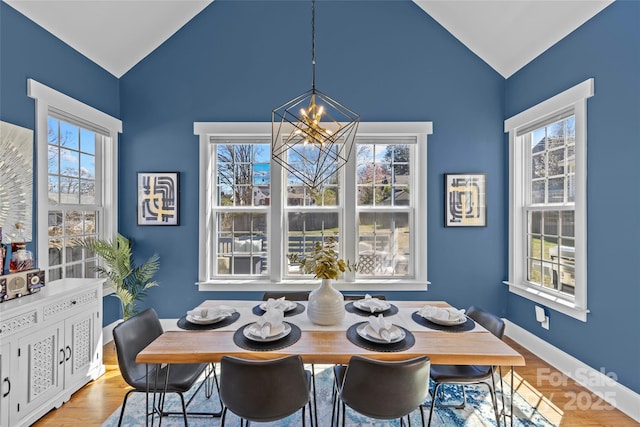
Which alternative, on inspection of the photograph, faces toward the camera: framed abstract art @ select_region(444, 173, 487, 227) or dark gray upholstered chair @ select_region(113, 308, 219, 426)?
the framed abstract art

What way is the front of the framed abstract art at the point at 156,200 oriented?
toward the camera

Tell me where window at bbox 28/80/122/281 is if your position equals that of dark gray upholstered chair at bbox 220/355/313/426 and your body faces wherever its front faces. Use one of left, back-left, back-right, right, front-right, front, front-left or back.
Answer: front-left

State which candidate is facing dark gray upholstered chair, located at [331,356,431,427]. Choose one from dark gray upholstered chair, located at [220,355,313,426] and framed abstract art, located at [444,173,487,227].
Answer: the framed abstract art

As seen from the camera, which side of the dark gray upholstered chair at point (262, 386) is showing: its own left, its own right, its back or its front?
back

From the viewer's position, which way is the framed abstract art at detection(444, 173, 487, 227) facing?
facing the viewer

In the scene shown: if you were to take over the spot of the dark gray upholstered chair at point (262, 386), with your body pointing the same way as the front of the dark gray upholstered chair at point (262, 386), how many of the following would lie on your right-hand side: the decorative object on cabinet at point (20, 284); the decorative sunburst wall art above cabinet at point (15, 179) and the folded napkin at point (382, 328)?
1

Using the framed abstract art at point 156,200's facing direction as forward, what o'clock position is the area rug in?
The area rug is roughly at 11 o'clock from the framed abstract art.

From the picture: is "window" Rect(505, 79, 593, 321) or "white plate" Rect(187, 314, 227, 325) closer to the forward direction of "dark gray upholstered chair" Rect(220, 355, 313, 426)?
the white plate

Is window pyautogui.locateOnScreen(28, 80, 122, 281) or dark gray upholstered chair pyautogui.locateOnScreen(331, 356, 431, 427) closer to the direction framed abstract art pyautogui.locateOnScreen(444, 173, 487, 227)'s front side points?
the dark gray upholstered chair

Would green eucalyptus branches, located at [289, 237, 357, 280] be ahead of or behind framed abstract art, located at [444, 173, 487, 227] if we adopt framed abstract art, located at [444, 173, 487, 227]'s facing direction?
ahead

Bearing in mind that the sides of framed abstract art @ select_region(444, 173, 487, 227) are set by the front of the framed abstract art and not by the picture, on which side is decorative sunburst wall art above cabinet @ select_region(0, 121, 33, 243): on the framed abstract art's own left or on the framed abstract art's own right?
on the framed abstract art's own right

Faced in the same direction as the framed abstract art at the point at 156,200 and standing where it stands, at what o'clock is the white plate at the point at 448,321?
The white plate is roughly at 11 o'clock from the framed abstract art.

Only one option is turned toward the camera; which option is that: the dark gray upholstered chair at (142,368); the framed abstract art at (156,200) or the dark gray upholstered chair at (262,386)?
the framed abstract art

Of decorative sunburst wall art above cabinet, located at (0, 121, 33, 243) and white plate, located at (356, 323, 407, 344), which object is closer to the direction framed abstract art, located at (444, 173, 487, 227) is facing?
the white plate
